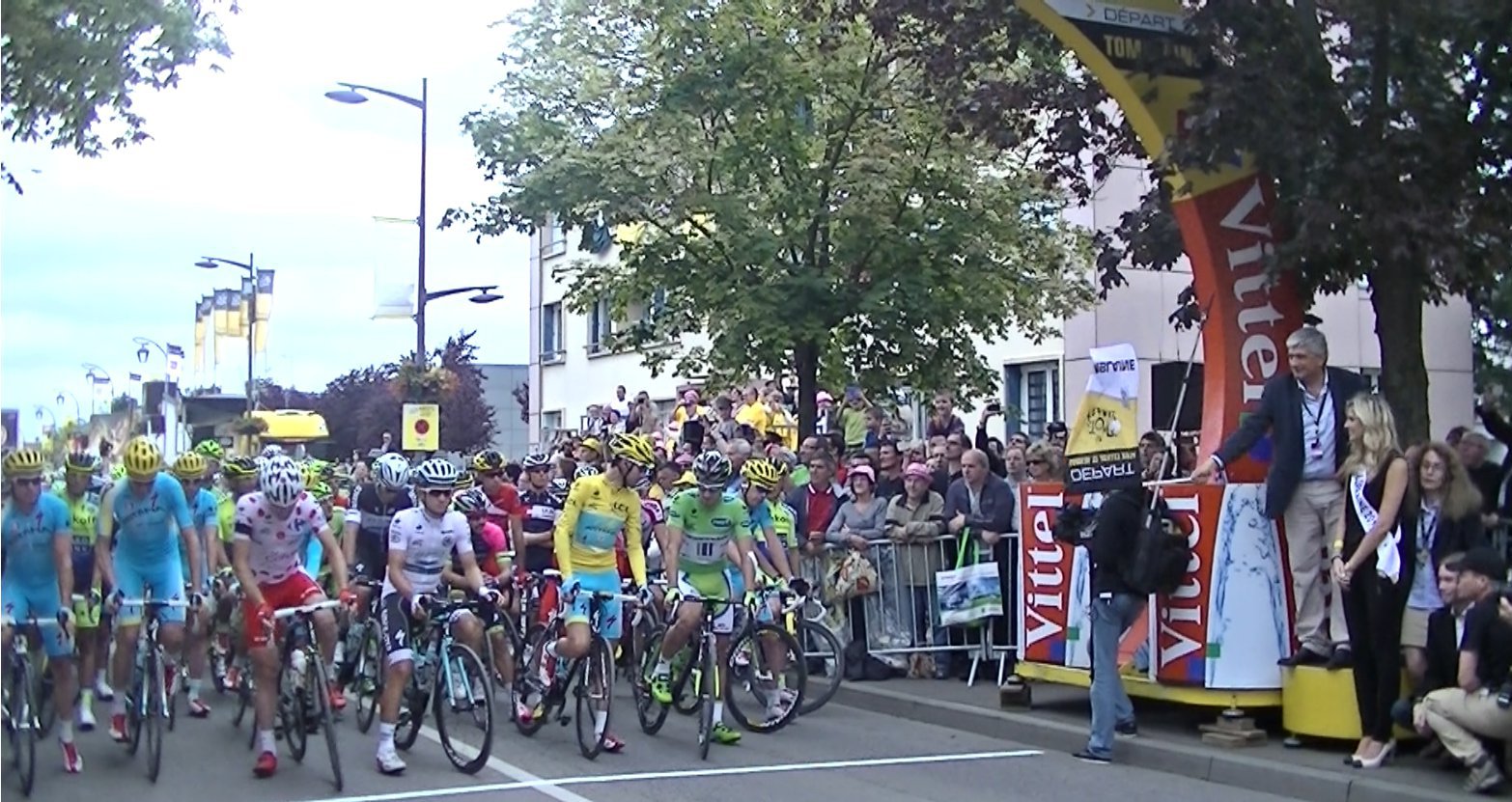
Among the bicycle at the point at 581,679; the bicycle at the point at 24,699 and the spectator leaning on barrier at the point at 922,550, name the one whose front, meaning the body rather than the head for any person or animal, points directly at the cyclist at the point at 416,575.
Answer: the spectator leaning on barrier

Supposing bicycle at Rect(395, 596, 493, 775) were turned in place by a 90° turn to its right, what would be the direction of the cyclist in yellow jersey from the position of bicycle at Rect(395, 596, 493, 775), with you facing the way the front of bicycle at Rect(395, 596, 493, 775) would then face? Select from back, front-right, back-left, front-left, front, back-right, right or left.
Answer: back

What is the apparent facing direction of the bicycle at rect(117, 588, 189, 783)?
toward the camera

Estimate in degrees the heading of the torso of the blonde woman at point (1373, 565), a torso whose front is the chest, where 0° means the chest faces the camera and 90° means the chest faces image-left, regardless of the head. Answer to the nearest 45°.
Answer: approximately 45°

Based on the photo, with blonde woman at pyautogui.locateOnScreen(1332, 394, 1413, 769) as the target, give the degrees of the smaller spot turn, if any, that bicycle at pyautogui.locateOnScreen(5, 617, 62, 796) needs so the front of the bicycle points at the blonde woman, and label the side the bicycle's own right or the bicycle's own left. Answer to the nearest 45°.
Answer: approximately 90° to the bicycle's own left

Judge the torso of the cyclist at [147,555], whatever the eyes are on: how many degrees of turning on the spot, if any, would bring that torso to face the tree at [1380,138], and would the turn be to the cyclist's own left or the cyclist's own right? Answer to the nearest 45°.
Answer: approximately 90° to the cyclist's own left

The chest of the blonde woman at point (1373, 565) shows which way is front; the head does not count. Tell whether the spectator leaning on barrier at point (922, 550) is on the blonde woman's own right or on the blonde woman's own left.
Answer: on the blonde woman's own right

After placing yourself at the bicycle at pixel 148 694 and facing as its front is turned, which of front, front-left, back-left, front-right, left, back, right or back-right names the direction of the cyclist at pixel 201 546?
back

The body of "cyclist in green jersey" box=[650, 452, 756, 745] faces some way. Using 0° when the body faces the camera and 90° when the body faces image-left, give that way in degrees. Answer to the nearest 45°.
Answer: approximately 0°
